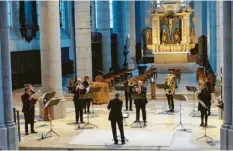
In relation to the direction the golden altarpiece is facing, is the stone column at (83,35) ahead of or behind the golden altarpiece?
ahead

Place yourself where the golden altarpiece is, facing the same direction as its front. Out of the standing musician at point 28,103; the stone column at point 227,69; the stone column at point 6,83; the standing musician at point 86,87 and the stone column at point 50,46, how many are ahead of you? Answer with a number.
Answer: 5

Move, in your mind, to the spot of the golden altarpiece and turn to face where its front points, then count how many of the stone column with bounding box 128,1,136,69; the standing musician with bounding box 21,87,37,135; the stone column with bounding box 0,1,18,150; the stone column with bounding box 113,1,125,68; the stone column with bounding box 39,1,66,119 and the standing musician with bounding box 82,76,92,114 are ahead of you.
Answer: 6

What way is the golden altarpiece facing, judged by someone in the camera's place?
facing the viewer

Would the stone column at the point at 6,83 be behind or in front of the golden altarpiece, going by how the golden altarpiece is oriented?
in front

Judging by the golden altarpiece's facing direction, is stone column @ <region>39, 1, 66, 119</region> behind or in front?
in front

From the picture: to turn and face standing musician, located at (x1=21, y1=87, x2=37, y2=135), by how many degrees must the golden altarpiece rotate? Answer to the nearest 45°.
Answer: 0° — it already faces them

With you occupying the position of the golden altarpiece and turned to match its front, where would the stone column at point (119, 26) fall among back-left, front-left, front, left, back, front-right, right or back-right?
front-right
